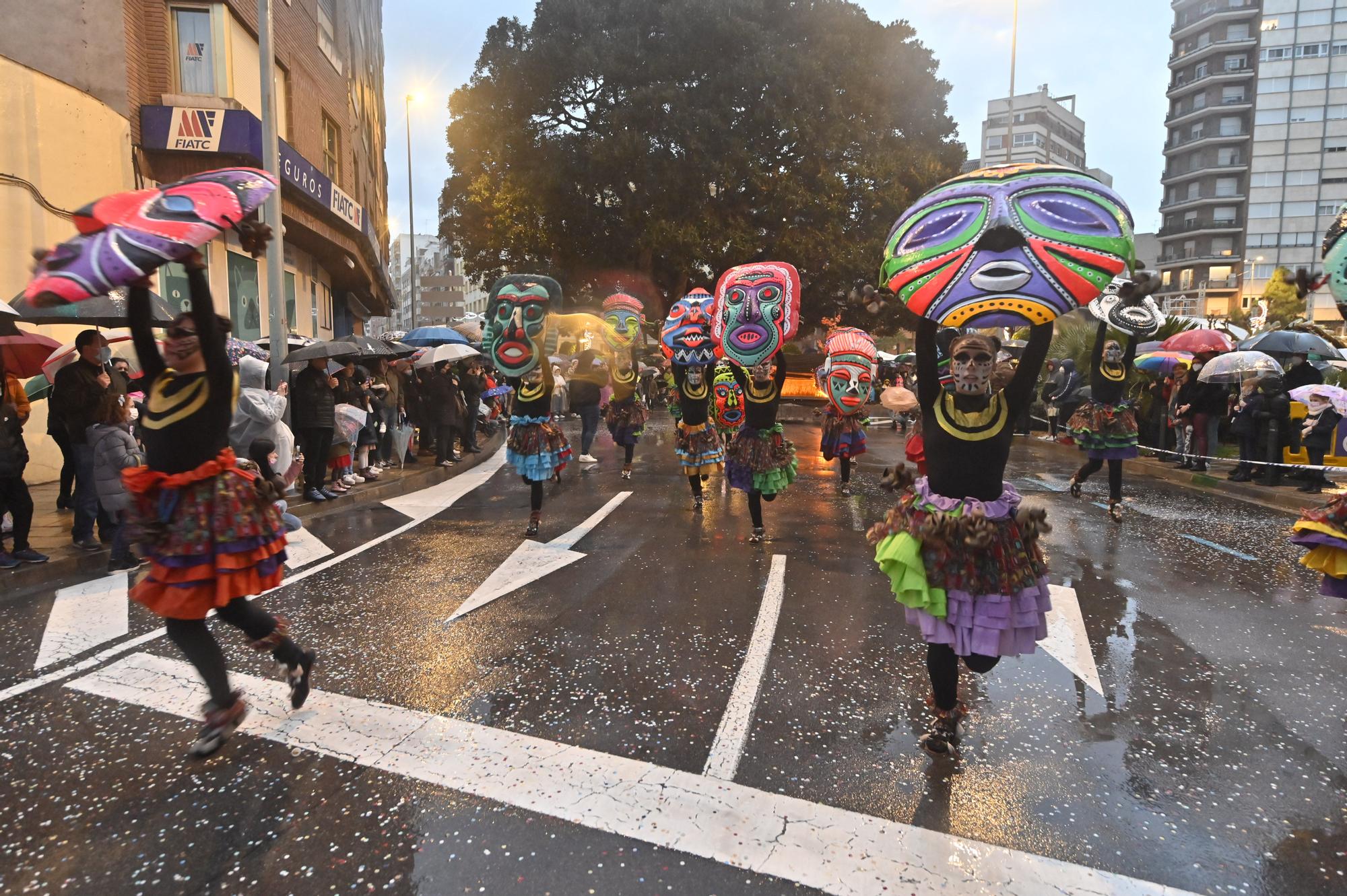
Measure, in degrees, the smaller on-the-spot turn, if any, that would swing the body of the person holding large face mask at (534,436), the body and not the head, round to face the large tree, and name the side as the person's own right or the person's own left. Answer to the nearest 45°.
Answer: approximately 180°

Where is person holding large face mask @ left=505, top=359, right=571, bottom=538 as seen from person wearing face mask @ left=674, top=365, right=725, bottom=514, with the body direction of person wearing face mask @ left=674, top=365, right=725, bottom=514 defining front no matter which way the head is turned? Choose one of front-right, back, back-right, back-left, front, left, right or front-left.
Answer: front-right

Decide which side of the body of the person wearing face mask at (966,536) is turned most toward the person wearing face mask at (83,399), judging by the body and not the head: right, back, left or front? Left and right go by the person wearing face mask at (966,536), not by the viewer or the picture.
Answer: right

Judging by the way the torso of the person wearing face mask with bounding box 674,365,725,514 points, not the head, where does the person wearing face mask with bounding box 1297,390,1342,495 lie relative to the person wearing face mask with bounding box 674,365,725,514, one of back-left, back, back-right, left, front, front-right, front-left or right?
left

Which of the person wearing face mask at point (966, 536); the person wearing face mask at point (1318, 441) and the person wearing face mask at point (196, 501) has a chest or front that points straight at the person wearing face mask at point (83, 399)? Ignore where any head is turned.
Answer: the person wearing face mask at point (1318, 441)

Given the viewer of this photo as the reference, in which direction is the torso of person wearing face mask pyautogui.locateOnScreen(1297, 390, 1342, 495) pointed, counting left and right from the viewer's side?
facing the viewer and to the left of the viewer

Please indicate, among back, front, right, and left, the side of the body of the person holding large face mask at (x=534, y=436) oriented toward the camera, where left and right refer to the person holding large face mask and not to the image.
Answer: front

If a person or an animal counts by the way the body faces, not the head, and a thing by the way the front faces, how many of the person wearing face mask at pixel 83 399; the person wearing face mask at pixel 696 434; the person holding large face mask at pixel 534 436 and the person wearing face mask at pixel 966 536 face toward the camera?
3

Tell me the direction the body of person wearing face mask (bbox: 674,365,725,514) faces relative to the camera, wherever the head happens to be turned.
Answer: toward the camera

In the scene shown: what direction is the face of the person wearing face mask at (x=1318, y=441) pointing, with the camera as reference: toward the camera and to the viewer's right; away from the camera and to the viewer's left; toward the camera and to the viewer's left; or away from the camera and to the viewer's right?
toward the camera and to the viewer's left

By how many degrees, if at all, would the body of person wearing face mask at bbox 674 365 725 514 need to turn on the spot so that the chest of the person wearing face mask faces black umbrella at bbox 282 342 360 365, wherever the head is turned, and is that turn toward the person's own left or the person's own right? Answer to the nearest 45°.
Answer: approximately 90° to the person's own right

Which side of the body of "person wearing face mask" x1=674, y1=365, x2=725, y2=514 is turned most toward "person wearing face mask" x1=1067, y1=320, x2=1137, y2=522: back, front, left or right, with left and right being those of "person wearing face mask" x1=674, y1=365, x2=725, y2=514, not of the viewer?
left

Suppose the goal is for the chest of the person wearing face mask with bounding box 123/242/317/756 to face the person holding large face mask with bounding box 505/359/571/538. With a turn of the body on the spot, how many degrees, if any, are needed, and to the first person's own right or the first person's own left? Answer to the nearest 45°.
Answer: approximately 180°

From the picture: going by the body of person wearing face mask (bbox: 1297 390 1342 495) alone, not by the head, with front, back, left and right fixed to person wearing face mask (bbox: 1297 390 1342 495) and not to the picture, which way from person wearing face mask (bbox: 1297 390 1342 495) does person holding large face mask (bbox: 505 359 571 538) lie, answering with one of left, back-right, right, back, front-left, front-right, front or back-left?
front

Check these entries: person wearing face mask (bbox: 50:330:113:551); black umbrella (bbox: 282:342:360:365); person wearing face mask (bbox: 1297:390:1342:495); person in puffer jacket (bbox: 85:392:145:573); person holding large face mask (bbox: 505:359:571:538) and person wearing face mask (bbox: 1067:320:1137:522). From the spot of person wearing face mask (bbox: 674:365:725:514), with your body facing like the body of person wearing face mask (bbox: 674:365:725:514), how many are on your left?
2

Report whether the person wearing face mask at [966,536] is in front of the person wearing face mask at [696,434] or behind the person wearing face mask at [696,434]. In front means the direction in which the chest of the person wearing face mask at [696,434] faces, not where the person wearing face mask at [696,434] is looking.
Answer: in front

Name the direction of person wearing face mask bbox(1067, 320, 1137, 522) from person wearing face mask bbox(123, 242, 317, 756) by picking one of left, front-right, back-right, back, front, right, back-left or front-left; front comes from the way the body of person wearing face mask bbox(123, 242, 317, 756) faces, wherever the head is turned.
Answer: back-left
